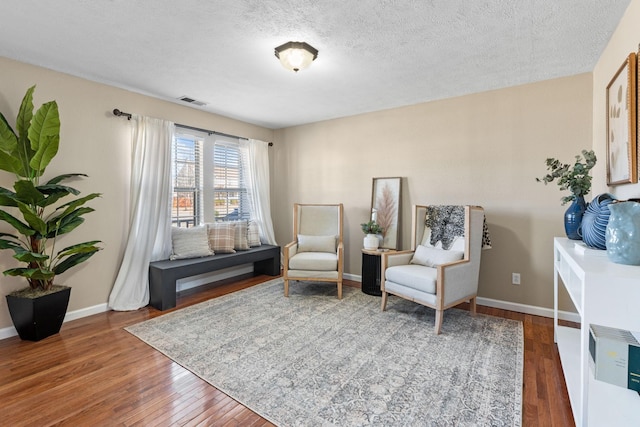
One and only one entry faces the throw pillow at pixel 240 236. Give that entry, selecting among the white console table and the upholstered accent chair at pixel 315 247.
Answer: the white console table

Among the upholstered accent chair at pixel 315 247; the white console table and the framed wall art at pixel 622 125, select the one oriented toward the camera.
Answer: the upholstered accent chair

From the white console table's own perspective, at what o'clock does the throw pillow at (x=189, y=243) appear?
The throw pillow is roughly at 12 o'clock from the white console table.

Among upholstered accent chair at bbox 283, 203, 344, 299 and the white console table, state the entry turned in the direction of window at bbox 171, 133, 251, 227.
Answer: the white console table

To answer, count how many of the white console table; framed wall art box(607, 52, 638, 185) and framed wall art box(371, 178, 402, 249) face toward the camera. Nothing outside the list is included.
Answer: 1

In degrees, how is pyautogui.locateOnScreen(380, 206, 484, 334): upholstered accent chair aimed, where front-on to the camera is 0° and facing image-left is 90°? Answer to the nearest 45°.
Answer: approximately 45°

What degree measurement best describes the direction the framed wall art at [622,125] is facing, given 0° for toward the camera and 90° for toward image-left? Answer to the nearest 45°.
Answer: approximately 90°

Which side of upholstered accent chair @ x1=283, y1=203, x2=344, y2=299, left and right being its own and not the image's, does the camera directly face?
front

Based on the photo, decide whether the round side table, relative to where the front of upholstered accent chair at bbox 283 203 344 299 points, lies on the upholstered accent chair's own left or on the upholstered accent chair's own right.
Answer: on the upholstered accent chair's own left

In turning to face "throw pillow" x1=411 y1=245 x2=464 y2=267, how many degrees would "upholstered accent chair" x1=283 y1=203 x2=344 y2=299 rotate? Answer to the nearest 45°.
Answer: approximately 45° to its left

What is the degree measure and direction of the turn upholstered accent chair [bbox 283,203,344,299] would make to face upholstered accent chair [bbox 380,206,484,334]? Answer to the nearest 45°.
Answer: approximately 45° to its left

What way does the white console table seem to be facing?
to the viewer's left

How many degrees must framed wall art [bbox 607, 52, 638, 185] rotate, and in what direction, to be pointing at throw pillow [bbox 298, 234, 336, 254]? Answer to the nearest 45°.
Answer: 0° — it already faces it

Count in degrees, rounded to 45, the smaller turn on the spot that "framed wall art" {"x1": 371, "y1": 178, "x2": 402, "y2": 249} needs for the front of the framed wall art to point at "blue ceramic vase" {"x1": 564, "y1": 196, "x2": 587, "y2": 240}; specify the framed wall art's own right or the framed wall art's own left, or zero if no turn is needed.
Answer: approximately 45° to the framed wall art's own left

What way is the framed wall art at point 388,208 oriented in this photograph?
toward the camera

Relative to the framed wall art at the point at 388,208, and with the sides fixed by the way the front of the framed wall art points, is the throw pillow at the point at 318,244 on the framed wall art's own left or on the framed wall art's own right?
on the framed wall art's own right
